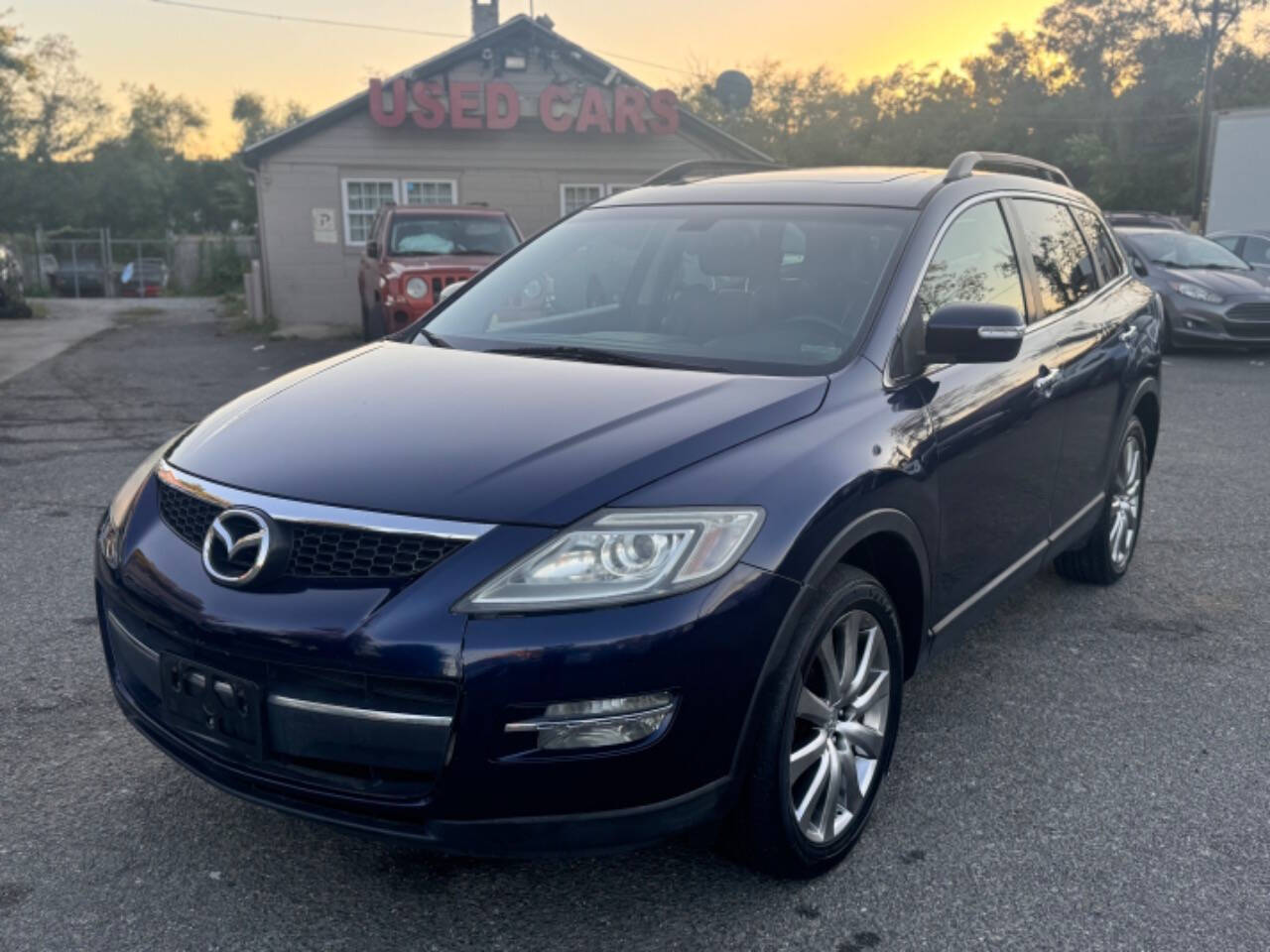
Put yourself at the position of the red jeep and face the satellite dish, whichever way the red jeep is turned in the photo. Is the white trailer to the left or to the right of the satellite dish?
right

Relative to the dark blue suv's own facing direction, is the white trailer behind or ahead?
behind

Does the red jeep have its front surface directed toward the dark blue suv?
yes

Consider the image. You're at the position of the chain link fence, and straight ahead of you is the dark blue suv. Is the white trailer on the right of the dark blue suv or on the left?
left

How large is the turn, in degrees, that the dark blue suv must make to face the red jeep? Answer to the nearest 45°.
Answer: approximately 135° to its right

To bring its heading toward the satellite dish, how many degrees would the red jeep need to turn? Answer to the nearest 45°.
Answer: approximately 135° to its left

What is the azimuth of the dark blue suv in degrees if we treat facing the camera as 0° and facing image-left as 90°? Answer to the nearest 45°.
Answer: approximately 45°

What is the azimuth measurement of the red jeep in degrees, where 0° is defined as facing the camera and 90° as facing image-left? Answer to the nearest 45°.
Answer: approximately 0°

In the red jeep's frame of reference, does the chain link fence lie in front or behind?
behind
